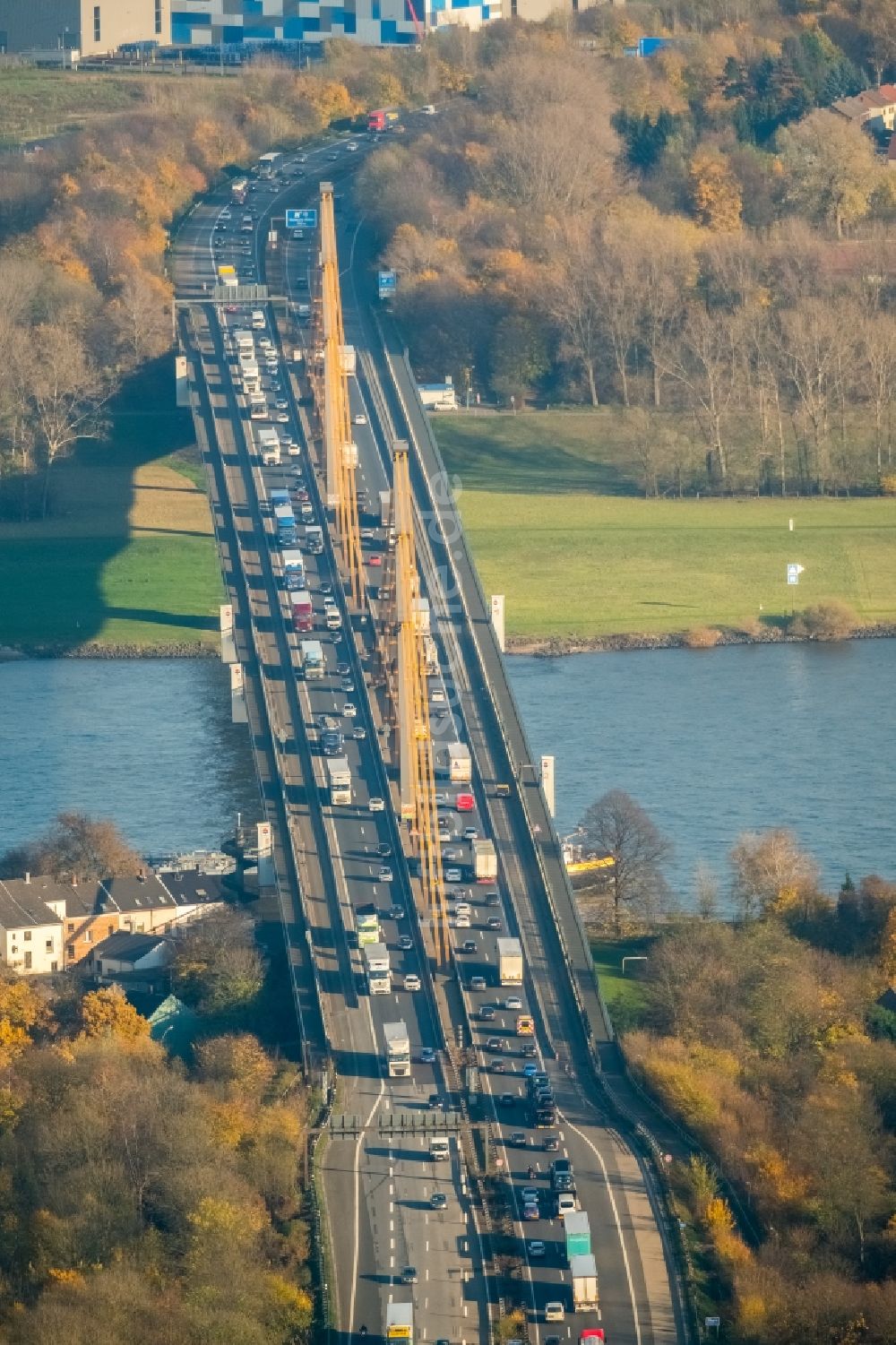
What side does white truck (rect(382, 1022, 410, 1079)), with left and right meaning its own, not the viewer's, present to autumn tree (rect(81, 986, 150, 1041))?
right

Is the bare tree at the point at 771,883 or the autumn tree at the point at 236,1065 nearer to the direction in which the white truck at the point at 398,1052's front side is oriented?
the autumn tree

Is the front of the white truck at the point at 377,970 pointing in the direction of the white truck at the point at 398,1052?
yes

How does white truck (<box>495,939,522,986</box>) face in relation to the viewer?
away from the camera

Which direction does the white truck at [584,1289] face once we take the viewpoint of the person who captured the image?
facing away from the viewer

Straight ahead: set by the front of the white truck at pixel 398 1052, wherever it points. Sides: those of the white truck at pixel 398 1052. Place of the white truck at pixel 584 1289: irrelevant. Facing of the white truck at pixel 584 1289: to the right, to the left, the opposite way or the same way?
the opposite way

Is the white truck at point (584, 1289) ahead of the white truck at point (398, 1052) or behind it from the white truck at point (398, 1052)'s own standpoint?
ahead

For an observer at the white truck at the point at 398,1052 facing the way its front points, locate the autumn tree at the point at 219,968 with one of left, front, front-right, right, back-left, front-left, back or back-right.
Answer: back-right

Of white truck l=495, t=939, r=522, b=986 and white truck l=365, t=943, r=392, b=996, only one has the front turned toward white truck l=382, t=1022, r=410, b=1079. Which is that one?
white truck l=365, t=943, r=392, b=996

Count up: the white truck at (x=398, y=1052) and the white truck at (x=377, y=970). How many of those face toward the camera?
2
